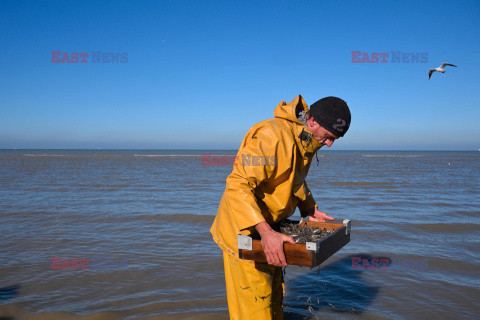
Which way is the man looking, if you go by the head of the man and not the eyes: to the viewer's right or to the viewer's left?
to the viewer's right

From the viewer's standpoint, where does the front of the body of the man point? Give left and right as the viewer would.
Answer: facing the viewer and to the right of the viewer
